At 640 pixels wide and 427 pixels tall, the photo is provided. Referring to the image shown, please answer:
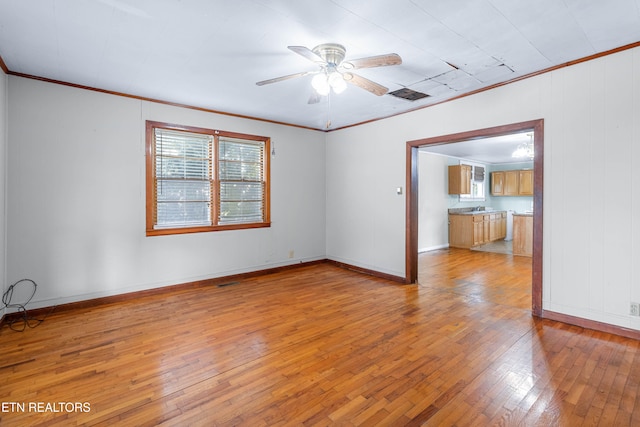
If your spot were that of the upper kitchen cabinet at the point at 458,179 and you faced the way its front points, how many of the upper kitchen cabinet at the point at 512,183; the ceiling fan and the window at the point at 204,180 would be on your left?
1

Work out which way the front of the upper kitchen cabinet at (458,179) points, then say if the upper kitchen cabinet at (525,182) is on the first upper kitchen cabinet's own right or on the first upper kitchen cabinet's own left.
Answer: on the first upper kitchen cabinet's own left

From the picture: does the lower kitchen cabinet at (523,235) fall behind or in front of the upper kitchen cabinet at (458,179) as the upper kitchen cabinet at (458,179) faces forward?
in front

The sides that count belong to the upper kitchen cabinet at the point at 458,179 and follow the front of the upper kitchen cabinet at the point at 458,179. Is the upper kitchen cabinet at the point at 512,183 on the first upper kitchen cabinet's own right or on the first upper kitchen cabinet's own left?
on the first upper kitchen cabinet's own left

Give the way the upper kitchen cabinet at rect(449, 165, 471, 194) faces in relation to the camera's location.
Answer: facing the viewer and to the right of the viewer

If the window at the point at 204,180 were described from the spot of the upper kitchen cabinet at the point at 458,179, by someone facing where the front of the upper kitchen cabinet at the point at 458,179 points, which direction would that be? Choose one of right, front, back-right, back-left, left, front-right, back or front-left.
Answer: right

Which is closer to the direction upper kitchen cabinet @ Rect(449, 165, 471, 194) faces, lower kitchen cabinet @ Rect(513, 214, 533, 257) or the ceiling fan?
the lower kitchen cabinet
